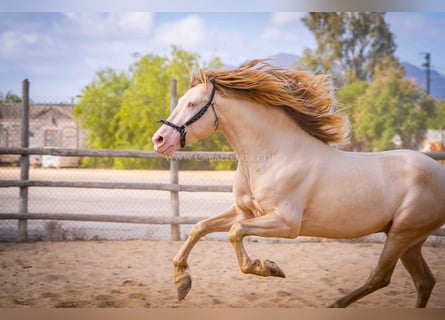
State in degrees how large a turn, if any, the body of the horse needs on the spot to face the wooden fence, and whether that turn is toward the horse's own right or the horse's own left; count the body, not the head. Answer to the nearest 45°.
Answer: approximately 45° to the horse's own right

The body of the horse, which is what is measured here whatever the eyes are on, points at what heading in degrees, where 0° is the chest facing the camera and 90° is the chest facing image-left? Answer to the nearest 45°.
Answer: approximately 90°

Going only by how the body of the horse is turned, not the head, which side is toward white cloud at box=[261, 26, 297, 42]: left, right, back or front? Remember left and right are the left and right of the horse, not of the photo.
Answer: right

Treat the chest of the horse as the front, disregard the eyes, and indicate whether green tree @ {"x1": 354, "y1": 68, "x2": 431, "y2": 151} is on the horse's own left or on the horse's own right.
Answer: on the horse's own right

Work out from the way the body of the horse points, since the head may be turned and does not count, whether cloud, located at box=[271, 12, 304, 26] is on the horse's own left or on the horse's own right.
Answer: on the horse's own right

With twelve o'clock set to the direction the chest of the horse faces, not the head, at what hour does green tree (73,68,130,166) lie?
The green tree is roughly at 2 o'clock from the horse.

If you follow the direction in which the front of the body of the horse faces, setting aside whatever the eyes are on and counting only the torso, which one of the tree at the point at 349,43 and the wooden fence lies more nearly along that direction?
the wooden fence

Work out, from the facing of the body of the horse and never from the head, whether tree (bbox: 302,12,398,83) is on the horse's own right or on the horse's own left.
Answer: on the horse's own right

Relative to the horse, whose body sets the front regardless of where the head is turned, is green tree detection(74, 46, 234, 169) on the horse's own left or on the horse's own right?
on the horse's own right
